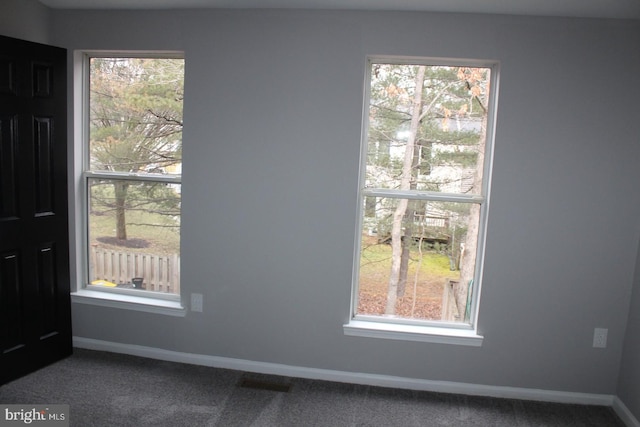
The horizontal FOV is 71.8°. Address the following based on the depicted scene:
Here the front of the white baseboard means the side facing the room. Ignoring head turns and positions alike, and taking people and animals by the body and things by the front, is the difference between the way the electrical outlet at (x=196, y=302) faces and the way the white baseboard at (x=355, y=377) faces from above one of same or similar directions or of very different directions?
same or similar directions

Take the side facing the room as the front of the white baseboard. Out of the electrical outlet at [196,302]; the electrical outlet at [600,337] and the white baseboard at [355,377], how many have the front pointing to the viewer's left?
0

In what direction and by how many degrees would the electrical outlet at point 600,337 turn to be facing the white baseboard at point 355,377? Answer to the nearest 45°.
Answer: approximately 45° to its right

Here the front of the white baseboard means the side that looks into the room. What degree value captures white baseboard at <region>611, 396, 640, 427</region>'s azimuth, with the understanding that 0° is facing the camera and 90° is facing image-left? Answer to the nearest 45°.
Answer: approximately 90°

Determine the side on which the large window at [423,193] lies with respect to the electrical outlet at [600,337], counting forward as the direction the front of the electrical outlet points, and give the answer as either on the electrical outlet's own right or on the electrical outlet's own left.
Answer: on the electrical outlet's own right

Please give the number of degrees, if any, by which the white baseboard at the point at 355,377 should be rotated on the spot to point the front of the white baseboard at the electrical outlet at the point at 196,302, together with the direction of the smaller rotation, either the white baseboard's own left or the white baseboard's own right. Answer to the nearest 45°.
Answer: approximately 90° to the white baseboard's own right

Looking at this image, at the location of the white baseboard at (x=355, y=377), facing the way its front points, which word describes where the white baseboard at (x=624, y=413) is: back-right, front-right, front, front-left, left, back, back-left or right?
left

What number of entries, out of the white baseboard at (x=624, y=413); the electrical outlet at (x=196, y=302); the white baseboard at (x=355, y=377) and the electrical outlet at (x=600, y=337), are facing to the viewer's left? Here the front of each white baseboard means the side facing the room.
1

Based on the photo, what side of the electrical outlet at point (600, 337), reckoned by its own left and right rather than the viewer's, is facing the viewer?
front

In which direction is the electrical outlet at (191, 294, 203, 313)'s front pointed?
toward the camera

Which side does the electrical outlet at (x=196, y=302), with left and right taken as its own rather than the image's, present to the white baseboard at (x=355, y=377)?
left

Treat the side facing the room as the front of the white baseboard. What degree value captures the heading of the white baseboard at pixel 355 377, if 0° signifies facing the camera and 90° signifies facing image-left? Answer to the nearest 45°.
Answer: approximately 0°
